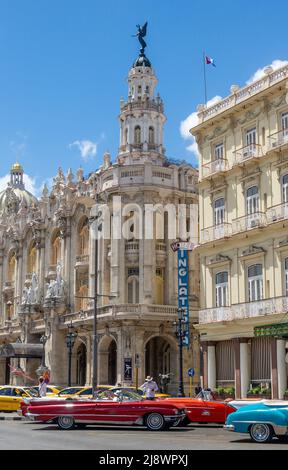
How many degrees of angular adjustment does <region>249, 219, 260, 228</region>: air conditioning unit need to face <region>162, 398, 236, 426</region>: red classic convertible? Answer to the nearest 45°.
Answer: approximately 45° to its left

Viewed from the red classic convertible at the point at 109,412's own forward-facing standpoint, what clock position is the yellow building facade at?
The yellow building facade is roughly at 10 o'clock from the red classic convertible.

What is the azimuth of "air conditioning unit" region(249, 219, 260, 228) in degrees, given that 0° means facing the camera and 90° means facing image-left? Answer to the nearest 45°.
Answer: approximately 45°

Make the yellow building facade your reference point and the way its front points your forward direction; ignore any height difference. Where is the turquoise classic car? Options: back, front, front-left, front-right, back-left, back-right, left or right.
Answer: front-left

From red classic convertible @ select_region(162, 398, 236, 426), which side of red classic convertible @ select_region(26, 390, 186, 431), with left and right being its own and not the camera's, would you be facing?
front

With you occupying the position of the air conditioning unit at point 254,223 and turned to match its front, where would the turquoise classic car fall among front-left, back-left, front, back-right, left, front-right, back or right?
front-left

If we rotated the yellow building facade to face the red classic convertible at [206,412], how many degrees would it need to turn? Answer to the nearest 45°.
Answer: approximately 45° to its left

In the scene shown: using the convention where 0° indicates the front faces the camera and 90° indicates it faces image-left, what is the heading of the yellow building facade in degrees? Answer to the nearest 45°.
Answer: approximately 45°
